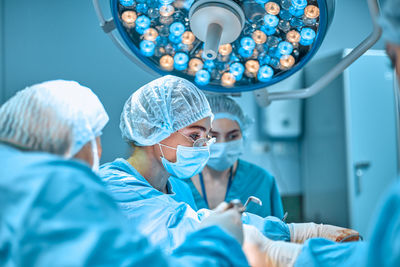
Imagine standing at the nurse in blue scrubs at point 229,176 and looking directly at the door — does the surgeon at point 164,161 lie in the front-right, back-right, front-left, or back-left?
back-right

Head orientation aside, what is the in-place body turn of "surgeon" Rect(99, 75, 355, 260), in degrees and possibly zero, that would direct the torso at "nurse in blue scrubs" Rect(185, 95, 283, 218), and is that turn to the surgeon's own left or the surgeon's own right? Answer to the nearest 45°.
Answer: approximately 135° to the surgeon's own left

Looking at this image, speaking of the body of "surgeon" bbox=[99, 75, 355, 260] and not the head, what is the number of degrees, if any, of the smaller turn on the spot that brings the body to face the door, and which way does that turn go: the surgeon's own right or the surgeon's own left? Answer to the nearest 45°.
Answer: approximately 90° to the surgeon's own left

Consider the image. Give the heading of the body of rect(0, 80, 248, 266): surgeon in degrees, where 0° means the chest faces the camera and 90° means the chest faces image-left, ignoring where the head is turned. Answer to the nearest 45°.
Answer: approximately 225°

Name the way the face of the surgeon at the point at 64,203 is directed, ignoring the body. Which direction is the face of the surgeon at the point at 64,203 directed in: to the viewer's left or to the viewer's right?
to the viewer's right

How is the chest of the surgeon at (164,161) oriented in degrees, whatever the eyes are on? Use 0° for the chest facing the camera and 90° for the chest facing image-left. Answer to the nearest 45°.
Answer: approximately 315°

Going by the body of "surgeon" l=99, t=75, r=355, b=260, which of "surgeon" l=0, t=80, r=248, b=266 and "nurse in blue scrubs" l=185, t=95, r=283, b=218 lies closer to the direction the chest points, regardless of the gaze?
the nurse in blue scrubs
